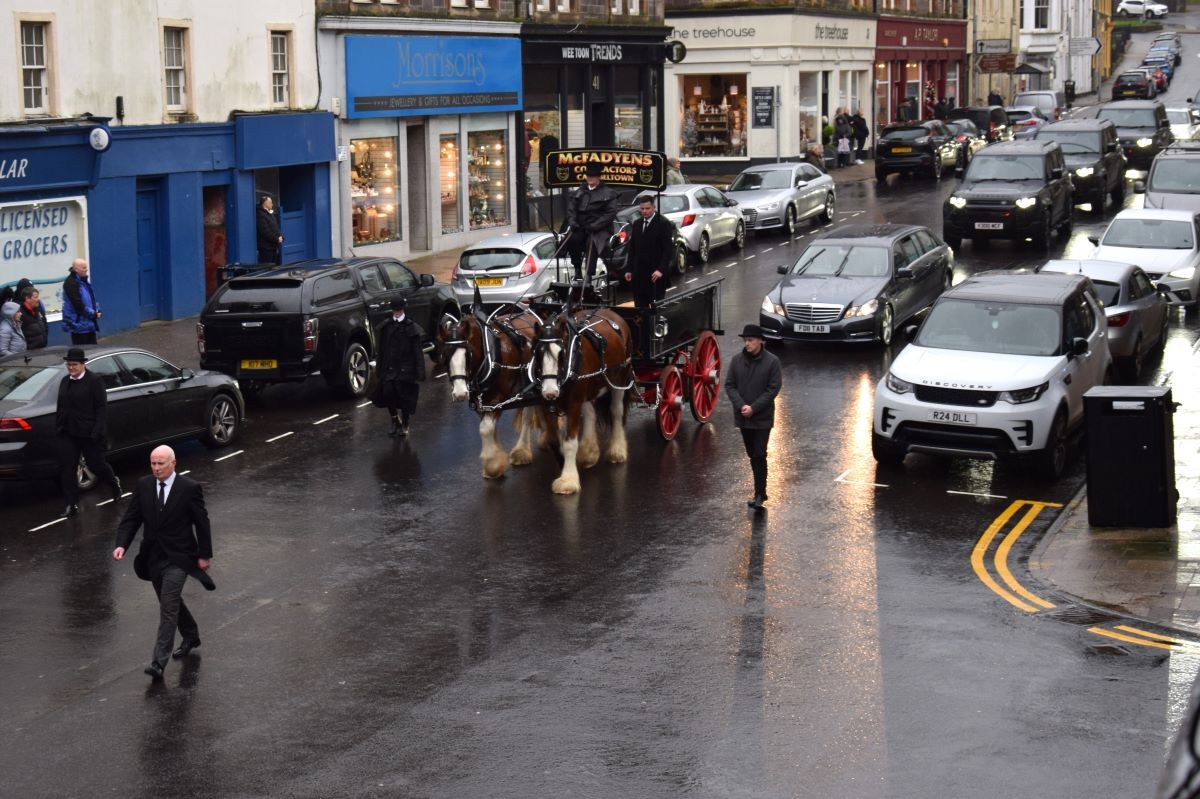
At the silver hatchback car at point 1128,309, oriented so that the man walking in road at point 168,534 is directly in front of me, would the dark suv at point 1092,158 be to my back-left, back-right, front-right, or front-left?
back-right

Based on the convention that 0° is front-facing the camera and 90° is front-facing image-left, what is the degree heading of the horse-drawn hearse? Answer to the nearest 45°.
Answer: approximately 45°

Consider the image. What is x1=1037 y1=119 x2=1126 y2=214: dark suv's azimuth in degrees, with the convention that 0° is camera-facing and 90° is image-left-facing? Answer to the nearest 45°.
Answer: approximately 45°

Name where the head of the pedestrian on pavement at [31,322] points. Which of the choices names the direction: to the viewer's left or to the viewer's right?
to the viewer's right

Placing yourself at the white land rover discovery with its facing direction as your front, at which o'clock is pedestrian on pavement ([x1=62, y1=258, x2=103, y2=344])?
The pedestrian on pavement is roughly at 2 o'clock from the white land rover discovery.

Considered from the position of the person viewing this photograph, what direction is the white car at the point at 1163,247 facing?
facing the viewer and to the left of the viewer

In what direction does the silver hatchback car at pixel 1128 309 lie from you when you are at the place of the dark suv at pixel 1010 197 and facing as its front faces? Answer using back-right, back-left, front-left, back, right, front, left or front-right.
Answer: front-left

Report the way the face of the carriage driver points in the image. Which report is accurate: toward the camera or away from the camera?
toward the camera

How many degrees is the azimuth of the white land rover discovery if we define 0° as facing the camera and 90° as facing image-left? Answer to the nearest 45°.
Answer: approximately 45°

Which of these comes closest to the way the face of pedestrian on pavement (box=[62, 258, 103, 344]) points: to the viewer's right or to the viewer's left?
to the viewer's right
